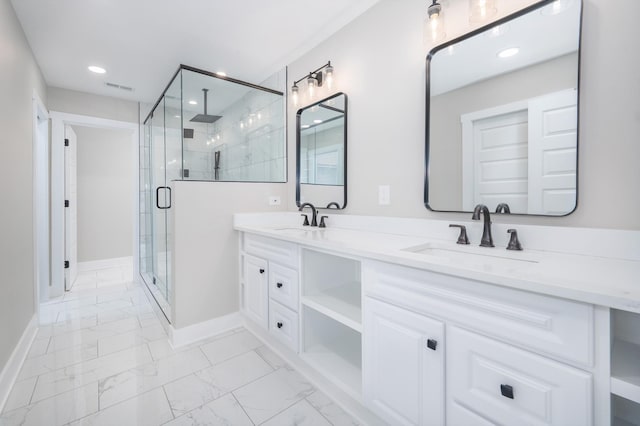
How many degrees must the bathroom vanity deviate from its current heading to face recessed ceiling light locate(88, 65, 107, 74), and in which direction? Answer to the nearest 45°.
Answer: approximately 45° to its right

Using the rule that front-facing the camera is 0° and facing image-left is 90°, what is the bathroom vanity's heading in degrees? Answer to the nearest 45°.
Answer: approximately 45°

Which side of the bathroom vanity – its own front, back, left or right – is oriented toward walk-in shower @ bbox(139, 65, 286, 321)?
right

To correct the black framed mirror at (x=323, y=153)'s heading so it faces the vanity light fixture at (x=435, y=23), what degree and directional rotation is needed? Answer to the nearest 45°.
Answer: approximately 90° to its left

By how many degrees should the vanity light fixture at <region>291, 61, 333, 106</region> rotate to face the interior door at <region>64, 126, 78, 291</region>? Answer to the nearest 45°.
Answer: approximately 90° to its right

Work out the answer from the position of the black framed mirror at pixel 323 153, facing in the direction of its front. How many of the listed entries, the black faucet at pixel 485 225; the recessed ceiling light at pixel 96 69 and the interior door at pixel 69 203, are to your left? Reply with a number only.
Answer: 1
